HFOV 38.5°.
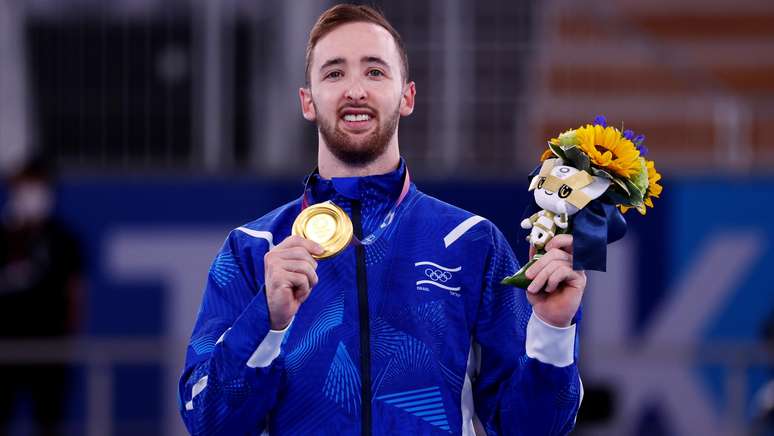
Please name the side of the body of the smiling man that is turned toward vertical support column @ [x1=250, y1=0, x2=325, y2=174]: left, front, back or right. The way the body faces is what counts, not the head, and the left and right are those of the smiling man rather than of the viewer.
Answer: back

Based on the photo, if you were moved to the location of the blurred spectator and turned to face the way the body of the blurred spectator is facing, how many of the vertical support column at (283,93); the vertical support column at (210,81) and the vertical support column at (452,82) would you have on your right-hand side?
0

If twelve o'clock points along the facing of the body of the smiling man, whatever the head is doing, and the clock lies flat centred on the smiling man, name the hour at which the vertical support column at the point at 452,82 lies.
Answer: The vertical support column is roughly at 6 o'clock from the smiling man.

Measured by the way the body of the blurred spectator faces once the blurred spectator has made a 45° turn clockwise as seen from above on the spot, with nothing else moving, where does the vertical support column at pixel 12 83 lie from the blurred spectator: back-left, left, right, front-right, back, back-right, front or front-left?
back-right

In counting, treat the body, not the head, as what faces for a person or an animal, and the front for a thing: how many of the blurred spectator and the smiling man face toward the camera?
2

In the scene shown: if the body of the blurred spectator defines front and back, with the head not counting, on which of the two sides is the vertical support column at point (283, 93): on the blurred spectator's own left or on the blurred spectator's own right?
on the blurred spectator's own left

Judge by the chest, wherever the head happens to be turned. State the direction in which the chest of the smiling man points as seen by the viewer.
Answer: toward the camera

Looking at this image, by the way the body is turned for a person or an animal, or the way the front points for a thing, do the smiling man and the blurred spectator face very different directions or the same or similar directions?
same or similar directions

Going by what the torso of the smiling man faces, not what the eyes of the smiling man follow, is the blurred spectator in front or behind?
behind

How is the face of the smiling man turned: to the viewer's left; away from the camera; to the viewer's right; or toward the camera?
toward the camera
